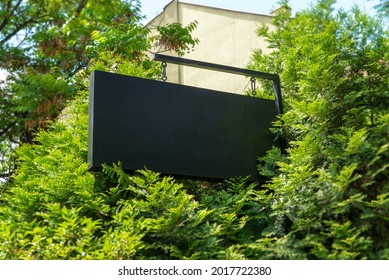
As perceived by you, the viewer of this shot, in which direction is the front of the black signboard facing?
facing the viewer and to the right of the viewer
